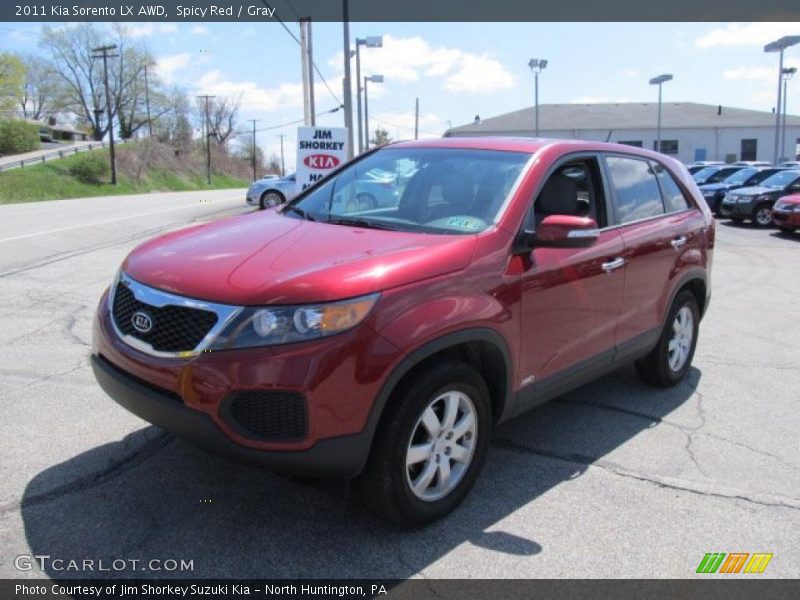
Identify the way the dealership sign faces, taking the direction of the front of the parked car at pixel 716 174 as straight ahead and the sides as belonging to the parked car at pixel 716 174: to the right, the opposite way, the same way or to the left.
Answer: to the left

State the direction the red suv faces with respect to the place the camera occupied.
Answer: facing the viewer and to the left of the viewer

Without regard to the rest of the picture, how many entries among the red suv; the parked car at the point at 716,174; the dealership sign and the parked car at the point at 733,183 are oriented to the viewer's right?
0

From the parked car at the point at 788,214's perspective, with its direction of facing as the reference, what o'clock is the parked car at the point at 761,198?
the parked car at the point at 761,198 is roughly at 4 o'clock from the parked car at the point at 788,214.

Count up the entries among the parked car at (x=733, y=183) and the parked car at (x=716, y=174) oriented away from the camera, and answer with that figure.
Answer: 0

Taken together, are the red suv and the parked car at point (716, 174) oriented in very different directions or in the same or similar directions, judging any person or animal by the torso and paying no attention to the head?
same or similar directions

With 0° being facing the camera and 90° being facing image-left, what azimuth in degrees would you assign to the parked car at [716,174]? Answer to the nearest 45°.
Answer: approximately 45°

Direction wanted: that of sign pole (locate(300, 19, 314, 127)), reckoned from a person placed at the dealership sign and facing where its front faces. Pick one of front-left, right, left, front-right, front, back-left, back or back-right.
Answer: back

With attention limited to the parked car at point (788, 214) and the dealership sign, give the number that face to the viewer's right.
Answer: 0

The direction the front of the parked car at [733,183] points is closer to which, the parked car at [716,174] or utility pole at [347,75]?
the utility pole

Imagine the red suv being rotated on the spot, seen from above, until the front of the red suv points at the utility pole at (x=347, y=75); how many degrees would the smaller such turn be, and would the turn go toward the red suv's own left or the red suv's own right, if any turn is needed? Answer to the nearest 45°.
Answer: approximately 135° to the red suv's own right

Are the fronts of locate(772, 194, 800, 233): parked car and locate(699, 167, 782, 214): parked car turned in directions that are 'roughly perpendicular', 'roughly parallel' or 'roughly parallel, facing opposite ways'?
roughly parallel

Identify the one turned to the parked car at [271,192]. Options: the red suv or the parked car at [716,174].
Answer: the parked car at [716,174]

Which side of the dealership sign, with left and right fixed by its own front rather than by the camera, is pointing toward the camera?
front

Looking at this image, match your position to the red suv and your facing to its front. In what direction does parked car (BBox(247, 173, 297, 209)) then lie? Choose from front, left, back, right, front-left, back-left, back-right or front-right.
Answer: back-right
